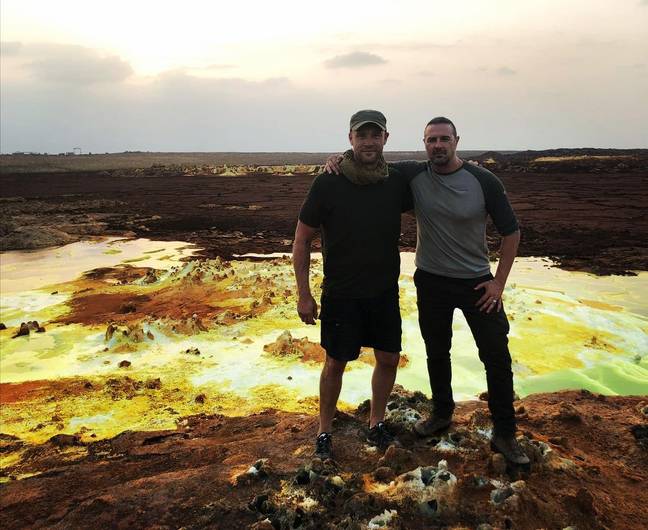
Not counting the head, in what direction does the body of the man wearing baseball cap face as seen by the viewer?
toward the camera

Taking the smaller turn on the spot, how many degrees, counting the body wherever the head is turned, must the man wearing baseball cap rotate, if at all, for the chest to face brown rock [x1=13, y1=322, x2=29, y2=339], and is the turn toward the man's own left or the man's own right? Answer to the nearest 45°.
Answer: approximately 135° to the man's own right

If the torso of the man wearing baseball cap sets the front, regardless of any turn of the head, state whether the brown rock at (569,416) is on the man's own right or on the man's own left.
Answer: on the man's own left
